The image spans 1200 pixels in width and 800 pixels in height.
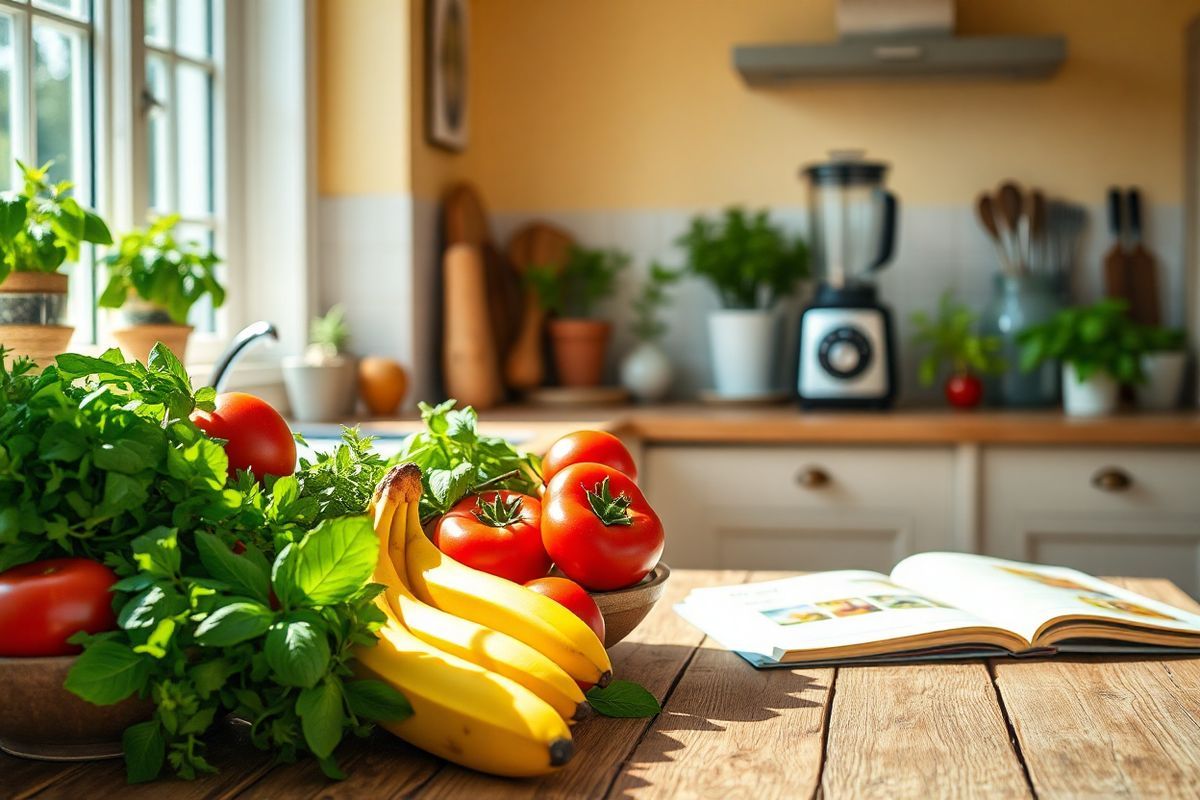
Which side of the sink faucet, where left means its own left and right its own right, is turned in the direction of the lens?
right

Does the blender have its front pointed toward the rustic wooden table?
yes

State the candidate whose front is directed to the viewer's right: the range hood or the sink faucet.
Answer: the sink faucet

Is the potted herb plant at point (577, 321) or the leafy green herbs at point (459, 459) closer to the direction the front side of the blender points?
the leafy green herbs

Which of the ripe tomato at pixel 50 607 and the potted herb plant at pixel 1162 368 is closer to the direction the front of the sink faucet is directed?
the potted herb plant

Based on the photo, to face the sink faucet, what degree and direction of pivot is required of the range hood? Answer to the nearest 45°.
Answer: approximately 45° to its right

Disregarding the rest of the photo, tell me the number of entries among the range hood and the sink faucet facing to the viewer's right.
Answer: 1

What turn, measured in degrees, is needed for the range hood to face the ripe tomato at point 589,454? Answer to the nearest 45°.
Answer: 0° — it already faces it

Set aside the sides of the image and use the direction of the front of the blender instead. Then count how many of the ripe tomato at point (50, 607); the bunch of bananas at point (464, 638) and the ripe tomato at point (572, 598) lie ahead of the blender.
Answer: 3

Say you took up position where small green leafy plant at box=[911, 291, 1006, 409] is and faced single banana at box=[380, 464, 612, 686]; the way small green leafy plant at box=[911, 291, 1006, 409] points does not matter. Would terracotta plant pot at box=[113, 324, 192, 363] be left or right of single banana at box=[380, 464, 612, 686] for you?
right

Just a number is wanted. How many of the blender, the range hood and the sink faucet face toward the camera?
2
